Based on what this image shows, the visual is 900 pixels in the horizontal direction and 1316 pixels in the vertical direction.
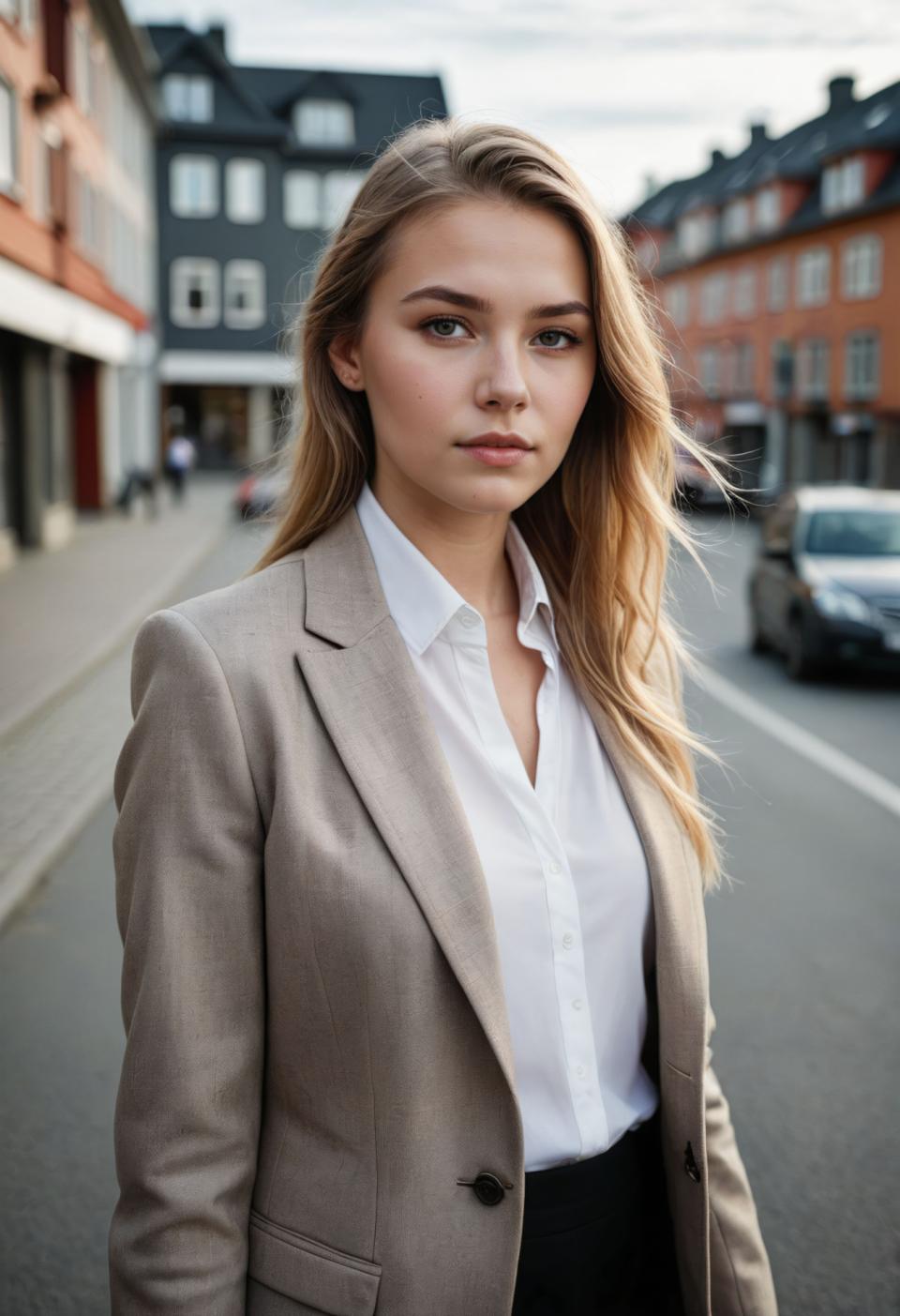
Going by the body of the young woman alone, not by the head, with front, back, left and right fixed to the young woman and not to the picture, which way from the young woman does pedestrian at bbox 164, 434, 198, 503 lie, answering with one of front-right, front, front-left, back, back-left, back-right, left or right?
back-left

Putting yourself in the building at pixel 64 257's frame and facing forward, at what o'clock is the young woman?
The young woman is roughly at 3 o'clock from the building.

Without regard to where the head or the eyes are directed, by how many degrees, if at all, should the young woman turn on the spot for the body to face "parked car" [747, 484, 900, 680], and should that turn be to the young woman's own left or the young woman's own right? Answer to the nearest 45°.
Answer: approximately 135° to the young woman's own left

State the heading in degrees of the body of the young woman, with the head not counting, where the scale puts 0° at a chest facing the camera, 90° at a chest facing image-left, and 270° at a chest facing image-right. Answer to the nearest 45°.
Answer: approximately 315°

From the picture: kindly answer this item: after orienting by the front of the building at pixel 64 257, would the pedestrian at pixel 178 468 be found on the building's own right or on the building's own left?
on the building's own left

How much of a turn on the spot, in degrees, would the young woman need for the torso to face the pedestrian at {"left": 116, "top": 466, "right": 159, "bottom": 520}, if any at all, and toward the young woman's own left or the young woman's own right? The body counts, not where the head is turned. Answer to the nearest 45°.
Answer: approximately 135° to the young woman's own left

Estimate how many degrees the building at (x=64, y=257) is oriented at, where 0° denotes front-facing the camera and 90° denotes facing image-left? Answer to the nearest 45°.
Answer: approximately 270°
